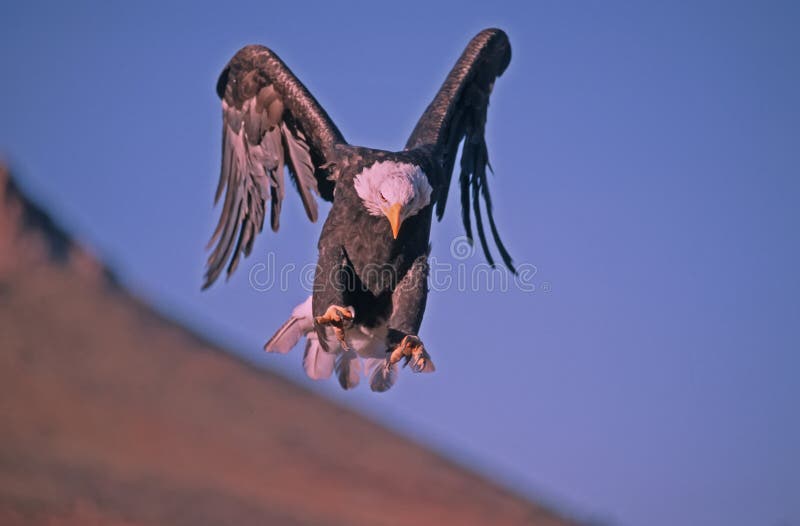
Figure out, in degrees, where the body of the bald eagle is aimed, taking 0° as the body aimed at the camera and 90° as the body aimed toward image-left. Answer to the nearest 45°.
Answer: approximately 0°
